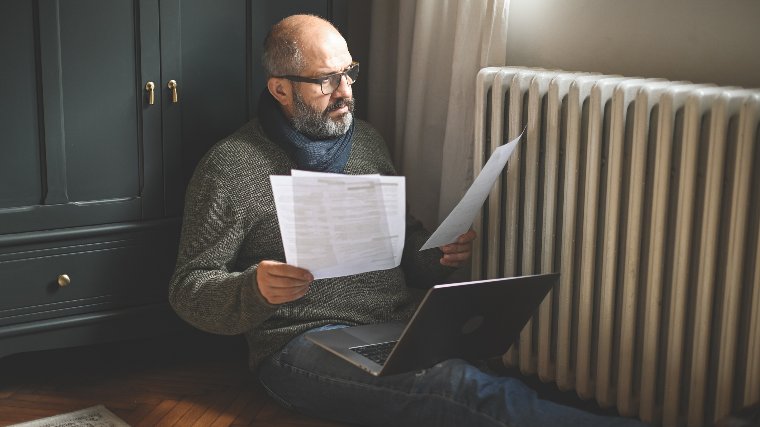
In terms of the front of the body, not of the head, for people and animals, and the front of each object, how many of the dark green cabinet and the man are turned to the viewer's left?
0

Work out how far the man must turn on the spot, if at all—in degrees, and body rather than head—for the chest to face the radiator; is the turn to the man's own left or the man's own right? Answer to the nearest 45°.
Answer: approximately 45° to the man's own left

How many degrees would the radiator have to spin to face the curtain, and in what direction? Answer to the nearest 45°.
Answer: approximately 90° to its right

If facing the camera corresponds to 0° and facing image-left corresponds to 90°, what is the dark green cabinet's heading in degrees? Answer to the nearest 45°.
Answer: approximately 315°

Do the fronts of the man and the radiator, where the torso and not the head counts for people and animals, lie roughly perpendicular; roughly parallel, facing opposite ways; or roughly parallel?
roughly perpendicular

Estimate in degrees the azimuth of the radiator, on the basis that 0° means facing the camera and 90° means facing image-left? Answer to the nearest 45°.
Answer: approximately 45°
